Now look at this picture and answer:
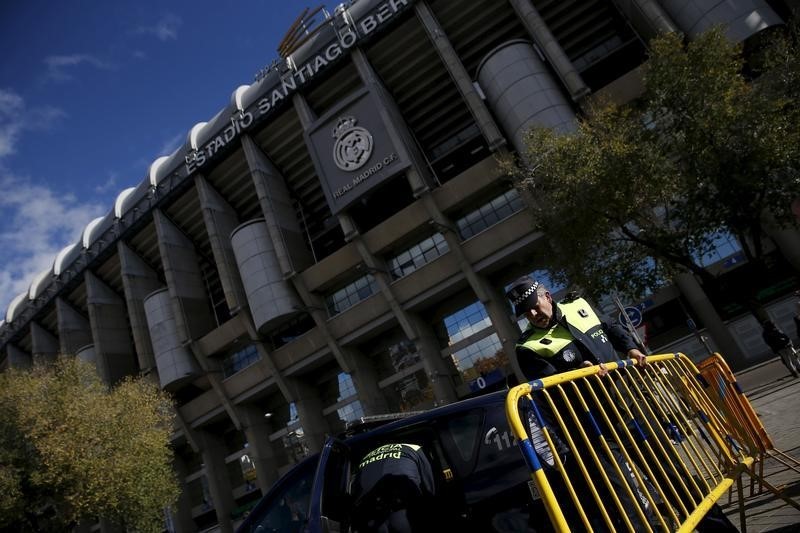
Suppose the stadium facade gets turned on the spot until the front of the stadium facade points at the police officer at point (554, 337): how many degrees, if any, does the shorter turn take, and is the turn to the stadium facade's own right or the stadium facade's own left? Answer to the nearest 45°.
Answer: approximately 45° to the stadium facade's own left

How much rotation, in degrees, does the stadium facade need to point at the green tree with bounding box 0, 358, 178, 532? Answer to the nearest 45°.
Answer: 0° — it already faces it

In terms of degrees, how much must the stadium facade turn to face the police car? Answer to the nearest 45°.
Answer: approximately 45° to its left

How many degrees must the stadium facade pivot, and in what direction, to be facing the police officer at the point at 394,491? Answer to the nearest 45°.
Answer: approximately 45° to its left

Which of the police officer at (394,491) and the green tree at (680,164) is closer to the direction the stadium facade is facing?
the police officer

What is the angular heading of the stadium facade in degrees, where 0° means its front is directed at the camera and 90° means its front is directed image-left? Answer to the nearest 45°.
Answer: approximately 45°

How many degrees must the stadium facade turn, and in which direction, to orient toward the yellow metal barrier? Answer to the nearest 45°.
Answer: approximately 45° to its left

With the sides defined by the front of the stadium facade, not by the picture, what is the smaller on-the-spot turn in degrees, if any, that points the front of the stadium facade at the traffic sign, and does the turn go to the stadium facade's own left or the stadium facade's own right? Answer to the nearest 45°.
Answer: approximately 90° to the stadium facade's own left

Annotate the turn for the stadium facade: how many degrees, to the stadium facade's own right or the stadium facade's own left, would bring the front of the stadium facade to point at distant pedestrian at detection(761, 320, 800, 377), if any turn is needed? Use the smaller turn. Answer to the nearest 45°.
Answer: approximately 90° to the stadium facade's own left
